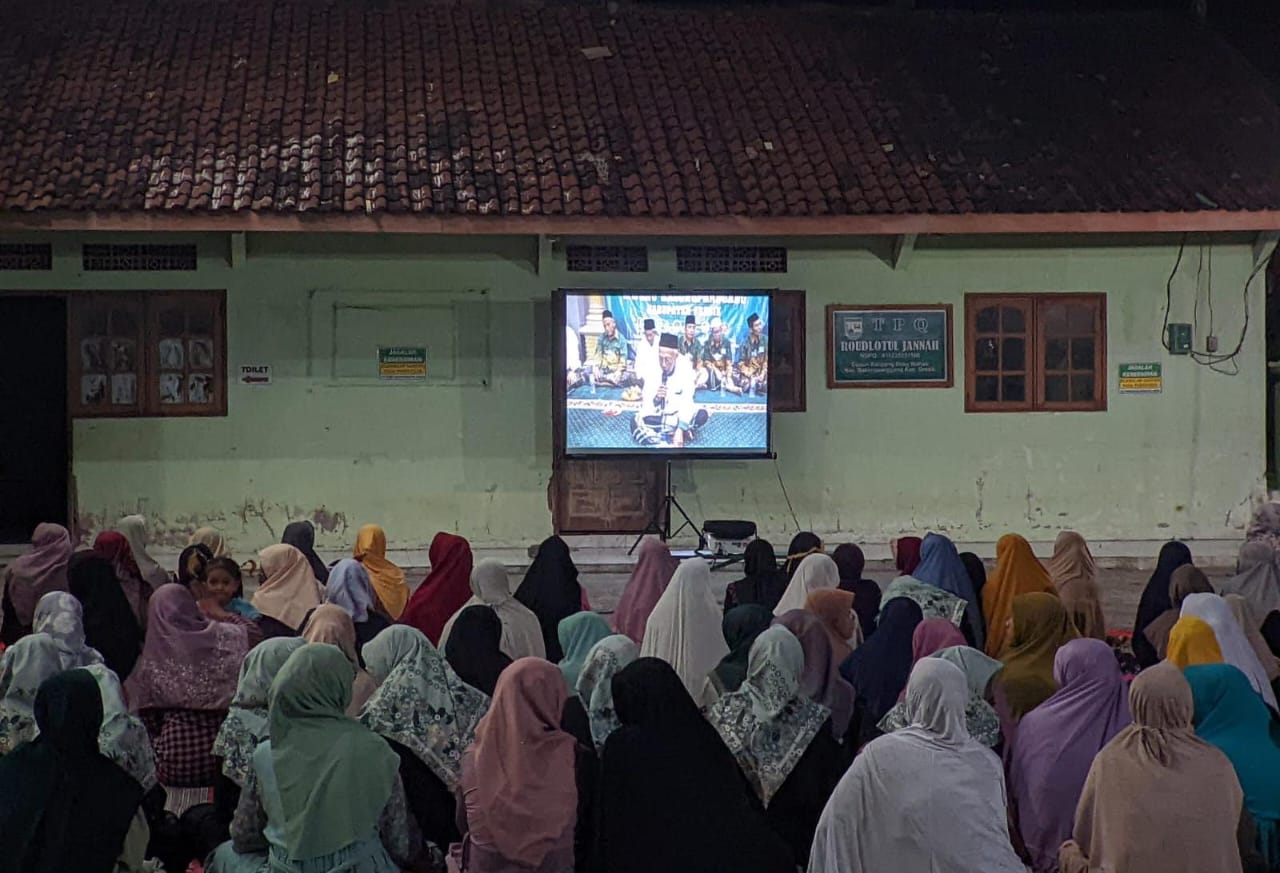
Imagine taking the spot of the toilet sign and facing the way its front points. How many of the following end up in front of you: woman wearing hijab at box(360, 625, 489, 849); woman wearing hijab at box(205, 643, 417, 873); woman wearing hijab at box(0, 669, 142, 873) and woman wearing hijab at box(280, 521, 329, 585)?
4

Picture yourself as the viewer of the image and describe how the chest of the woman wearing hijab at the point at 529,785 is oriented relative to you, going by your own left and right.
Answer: facing away from the viewer

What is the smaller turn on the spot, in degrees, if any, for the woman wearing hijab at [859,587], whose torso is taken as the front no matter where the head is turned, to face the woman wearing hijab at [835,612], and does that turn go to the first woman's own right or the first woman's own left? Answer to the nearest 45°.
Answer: approximately 180°

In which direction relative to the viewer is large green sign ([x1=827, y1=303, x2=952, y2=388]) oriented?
toward the camera

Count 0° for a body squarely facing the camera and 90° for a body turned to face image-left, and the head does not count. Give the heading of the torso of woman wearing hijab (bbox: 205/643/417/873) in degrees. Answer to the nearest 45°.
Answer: approximately 180°

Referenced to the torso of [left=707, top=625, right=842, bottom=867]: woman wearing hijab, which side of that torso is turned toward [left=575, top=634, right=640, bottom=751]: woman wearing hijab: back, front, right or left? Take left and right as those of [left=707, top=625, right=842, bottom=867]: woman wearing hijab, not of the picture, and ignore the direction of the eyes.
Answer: left

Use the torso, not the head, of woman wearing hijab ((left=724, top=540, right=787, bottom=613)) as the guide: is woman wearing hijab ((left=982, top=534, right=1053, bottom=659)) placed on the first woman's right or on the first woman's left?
on the first woman's right

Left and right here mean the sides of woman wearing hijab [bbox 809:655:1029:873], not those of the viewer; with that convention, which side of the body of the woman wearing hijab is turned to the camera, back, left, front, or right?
back

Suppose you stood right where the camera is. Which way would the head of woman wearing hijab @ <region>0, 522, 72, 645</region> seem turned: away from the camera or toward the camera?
away from the camera

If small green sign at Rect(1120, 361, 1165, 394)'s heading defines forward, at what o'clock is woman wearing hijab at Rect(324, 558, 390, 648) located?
The woman wearing hijab is roughly at 1 o'clock from the small green sign.

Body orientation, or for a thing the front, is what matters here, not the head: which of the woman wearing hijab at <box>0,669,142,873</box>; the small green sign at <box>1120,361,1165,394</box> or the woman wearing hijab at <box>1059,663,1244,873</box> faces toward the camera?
the small green sign

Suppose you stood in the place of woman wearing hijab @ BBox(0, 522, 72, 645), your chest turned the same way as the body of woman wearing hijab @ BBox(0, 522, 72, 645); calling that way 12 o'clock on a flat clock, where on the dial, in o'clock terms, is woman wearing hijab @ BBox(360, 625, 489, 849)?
woman wearing hijab @ BBox(360, 625, 489, 849) is roughly at 4 o'clock from woman wearing hijab @ BBox(0, 522, 72, 645).

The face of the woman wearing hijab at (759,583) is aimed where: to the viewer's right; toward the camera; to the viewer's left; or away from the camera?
away from the camera

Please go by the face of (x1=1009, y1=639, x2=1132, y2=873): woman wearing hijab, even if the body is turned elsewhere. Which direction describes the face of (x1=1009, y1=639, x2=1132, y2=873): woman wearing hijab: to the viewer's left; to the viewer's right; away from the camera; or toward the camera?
away from the camera

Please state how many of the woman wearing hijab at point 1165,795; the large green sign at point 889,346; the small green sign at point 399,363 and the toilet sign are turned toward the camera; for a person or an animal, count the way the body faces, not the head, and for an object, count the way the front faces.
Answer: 3

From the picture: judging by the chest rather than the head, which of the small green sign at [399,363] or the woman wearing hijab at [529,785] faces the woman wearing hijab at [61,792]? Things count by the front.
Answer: the small green sign

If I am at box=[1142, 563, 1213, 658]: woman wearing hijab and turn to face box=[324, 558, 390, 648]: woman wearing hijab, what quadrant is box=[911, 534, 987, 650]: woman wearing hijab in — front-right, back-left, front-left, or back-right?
front-right
